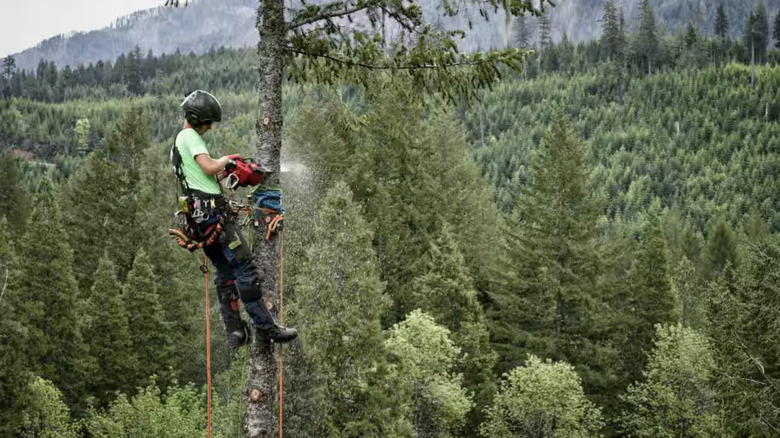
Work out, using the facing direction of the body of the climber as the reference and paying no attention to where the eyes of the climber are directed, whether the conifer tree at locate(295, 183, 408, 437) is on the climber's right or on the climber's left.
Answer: on the climber's left

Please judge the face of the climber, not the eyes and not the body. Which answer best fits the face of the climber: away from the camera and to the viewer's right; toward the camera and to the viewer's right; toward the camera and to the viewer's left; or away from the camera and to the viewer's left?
away from the camera and to the viewer's right

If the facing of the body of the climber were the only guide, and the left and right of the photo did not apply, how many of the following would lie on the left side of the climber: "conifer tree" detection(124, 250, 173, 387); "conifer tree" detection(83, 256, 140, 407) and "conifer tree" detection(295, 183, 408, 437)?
3

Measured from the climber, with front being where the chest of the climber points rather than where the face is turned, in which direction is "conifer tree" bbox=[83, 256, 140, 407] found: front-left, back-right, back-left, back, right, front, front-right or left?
left

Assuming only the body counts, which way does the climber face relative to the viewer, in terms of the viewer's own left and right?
facing to the right of the viewer

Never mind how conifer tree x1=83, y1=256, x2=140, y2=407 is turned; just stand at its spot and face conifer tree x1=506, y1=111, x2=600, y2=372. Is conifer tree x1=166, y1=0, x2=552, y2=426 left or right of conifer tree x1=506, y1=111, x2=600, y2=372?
right

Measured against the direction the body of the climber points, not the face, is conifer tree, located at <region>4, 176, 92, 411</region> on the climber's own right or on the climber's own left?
on the climber's own left

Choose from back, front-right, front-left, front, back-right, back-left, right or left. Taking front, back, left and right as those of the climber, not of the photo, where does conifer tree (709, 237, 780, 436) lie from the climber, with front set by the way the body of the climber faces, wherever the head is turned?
front-left

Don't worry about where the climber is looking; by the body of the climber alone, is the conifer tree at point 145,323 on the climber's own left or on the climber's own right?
on the climber's own left
